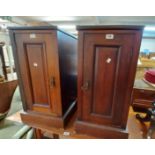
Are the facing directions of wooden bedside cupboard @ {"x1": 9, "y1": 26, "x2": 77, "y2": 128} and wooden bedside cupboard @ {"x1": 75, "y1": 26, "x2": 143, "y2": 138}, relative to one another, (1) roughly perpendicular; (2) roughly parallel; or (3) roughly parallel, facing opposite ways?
roughly parallel

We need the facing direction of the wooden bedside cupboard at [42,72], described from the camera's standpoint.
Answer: facing the viewer and to the left of the viewer

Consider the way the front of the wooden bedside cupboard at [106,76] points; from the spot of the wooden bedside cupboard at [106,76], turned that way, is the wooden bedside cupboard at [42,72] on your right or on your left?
on your right

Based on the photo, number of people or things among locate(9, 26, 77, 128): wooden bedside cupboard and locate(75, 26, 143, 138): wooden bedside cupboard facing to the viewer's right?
0

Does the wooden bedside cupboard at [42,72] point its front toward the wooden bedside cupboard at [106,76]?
no

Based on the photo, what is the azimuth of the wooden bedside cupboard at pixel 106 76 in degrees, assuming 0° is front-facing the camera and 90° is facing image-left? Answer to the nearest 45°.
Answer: approximately 0°
